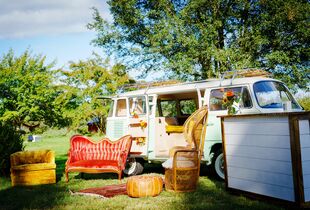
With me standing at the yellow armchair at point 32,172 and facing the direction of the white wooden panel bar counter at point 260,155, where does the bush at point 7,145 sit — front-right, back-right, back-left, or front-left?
back-left

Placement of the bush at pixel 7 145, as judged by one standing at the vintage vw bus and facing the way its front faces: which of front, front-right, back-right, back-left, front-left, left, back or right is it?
back-right

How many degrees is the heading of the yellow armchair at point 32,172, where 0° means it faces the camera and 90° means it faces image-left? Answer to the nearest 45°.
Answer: approximately 0°

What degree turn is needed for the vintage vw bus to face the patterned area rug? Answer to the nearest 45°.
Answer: approximately 90° to its right

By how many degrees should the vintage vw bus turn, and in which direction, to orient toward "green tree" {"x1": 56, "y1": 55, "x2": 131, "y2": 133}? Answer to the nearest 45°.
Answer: approximately 180°

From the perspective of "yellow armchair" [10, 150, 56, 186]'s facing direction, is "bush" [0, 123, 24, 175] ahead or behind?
behind

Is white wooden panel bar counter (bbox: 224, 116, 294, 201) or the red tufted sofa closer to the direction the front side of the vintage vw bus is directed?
the white wooden panel bar counter

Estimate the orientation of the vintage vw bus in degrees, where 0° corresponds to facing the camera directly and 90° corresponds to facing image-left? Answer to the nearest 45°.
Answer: approximately 315°

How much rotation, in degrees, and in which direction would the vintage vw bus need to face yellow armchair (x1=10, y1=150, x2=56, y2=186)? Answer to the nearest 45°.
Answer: approximately 135° to its right
